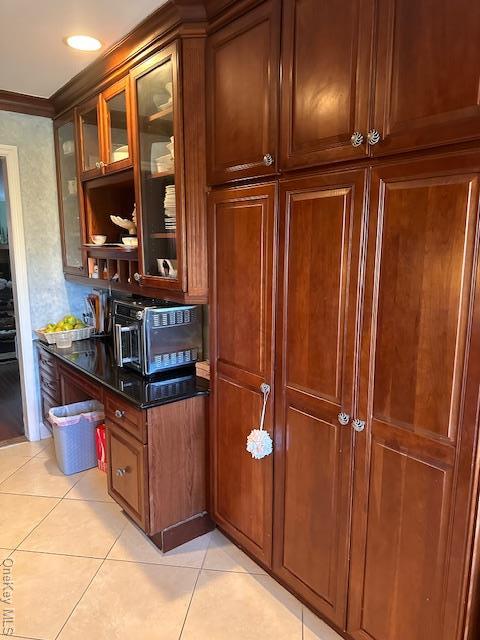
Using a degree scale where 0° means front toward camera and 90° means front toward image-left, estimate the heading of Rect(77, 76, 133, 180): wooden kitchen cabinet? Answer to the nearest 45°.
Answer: approximately 45°

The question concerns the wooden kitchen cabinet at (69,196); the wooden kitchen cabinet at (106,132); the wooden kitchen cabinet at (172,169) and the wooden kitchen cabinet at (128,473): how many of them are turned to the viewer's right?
0

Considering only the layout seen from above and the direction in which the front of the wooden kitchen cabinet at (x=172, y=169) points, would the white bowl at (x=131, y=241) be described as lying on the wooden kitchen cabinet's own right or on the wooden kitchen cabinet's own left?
on the wooden kitchen cabinet's own right

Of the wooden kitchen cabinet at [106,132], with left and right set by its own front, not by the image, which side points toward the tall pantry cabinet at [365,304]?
left

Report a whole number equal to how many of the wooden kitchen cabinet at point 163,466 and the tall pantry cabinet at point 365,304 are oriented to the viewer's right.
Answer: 0

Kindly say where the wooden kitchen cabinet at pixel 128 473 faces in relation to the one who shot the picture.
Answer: facing the viewer and to the left of the viewer

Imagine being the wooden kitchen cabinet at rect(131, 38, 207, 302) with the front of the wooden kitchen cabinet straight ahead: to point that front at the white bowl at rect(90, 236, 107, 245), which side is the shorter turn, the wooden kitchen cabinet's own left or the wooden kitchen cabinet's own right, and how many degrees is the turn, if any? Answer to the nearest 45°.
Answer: approximately 90° to the wooden kitchen cabinet's own right

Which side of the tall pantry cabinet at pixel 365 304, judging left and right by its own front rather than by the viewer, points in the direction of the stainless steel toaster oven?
right

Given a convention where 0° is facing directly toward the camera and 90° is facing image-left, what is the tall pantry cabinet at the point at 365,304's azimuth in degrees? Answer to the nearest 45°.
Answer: approximately 45°

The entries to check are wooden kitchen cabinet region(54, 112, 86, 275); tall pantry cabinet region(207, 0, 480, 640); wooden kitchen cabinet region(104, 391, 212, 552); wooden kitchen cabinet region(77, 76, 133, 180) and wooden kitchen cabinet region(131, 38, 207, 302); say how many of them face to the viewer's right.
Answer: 0

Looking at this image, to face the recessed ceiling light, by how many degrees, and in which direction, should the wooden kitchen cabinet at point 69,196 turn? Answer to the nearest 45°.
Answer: approximately 45° to its left

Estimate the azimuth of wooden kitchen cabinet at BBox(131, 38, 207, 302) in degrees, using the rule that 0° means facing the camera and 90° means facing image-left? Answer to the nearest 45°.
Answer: approximately 45°
